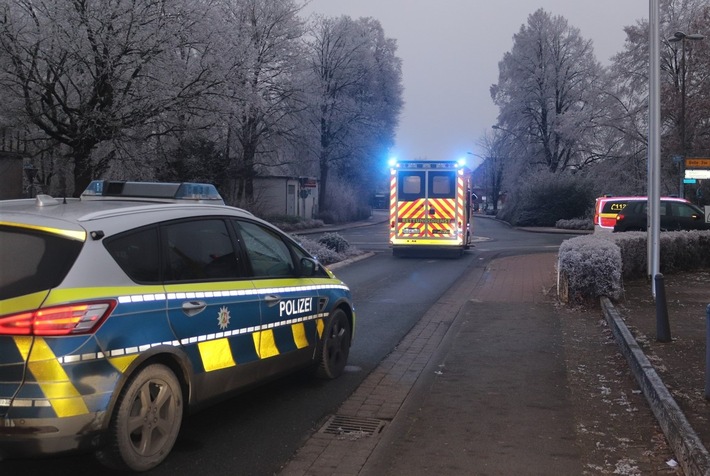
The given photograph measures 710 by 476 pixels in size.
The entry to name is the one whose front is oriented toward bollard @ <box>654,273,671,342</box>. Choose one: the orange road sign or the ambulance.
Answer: the orange road sign

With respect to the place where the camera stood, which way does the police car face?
facing away from the viewer and to the right of the viewer

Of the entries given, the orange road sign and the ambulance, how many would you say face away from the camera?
1

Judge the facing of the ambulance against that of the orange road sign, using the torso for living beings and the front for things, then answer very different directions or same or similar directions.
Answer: very different directions

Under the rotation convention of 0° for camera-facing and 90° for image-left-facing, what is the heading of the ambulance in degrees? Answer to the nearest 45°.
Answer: approximately 180°

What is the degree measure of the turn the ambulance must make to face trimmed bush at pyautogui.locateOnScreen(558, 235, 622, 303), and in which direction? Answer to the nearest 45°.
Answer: approximately 180°

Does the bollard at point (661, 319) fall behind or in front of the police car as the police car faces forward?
in front

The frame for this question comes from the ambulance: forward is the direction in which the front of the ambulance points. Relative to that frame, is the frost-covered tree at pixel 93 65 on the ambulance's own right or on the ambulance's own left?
on the ambulance's own left

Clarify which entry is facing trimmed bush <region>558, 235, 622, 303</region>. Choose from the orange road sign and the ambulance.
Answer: the orange road sign

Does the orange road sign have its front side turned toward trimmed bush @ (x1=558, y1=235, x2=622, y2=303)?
yes

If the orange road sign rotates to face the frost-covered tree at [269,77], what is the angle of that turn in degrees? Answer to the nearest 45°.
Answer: approximately 90° to its right

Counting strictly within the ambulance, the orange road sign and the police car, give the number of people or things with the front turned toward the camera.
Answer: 1
